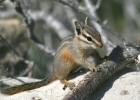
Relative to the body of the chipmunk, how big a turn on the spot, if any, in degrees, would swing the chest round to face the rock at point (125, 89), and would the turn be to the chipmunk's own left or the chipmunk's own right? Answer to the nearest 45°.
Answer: approximately 45° to the chipmunk's own right

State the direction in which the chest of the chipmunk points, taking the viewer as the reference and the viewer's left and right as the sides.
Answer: facing to the right of the viewer
